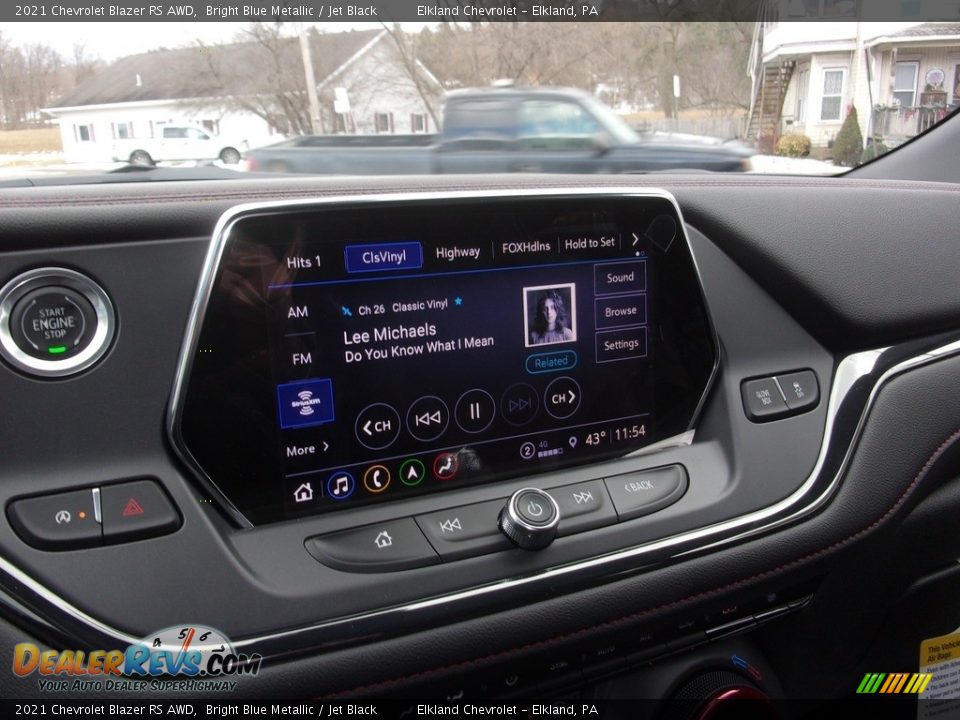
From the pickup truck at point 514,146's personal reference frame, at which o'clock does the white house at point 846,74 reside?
The white house is roughly at 10 o'clock from the pickup truck.

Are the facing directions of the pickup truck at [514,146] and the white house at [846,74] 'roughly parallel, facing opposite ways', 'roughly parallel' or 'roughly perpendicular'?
roughly perpendicular

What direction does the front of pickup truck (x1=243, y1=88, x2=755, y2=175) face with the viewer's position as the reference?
facing to the right of the viewer

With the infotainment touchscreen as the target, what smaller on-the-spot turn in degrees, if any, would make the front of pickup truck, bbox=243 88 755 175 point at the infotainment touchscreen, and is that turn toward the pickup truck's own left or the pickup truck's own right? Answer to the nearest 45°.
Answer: approximately 90° to the pickup truck's own right

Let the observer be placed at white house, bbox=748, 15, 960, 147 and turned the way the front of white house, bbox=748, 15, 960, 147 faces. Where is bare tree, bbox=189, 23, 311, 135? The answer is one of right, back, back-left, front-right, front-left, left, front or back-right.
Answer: front-right

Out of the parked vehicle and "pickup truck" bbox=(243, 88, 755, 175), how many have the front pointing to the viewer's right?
2

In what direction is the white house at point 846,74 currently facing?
toward the camera

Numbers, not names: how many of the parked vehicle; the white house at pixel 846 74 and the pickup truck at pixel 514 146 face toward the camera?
1

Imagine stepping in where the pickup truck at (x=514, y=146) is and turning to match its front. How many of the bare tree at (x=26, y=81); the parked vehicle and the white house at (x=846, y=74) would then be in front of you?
1

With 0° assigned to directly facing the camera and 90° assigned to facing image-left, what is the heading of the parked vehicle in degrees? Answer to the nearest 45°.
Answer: approximately 270°

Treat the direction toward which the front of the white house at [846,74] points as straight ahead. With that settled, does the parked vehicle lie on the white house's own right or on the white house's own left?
on the white house's own right
